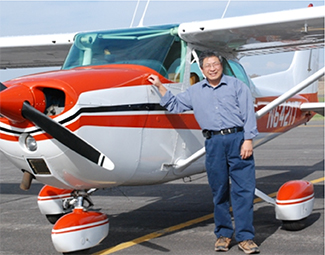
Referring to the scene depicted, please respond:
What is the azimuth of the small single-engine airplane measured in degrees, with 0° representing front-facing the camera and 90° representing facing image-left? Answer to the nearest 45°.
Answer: approximately 45°

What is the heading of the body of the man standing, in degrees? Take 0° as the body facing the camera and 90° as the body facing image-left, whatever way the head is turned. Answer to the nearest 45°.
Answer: approximately 0°
